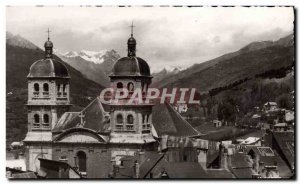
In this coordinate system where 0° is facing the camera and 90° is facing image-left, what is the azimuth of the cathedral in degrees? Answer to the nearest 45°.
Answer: approximately 45°
